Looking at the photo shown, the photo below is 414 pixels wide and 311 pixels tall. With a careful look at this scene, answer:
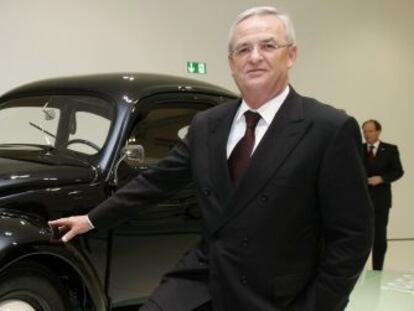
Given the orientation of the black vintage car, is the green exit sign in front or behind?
behind

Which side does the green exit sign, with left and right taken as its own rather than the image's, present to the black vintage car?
front

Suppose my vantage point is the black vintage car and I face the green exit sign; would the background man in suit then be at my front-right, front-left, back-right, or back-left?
front-right

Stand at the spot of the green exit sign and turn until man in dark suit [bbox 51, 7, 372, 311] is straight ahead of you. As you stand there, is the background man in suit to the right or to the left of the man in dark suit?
left

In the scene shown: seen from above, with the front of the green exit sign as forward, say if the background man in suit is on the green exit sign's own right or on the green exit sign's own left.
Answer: on the green exit sign's own left

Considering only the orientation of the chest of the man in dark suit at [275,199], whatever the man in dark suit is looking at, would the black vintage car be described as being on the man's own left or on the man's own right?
on the man's own right

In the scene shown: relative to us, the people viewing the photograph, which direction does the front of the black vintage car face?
facing the viewer and to the left of the viewer

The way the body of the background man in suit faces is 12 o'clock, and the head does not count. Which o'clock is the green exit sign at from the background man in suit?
The green exit sign is roughly at 2 o'clock from the background man in suit.

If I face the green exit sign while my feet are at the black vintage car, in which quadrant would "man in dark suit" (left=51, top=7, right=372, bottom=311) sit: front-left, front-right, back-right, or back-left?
back-right

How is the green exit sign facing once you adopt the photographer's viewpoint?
facing the viewer

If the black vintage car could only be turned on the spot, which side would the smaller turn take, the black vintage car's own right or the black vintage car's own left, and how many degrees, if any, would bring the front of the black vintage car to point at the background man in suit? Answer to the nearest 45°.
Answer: approximately 180°

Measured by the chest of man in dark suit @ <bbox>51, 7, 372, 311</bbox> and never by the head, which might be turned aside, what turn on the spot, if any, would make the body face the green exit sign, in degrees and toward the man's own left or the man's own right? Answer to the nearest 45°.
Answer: approximately 135° to the man's own right

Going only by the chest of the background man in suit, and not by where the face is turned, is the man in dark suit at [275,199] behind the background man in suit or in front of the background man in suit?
in front

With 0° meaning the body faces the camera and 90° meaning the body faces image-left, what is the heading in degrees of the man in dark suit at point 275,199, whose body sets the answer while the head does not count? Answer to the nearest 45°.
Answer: approximately 45°

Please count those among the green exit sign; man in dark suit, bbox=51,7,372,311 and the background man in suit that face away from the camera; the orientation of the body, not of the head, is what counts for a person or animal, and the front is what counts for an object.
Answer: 0

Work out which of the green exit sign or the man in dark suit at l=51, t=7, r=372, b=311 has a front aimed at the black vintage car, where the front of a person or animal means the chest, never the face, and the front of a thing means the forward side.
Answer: the green exit sign
